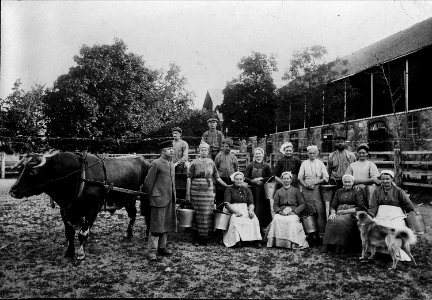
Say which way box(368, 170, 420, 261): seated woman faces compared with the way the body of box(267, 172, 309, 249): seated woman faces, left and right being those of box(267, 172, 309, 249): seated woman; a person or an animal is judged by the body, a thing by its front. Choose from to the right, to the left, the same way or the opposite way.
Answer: the same way

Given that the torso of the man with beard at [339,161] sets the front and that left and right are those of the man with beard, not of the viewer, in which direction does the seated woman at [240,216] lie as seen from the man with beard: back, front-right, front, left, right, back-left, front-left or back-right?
front-right

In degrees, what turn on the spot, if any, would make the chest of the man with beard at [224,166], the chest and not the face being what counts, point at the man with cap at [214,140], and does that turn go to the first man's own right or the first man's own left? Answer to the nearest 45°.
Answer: approximately 180°

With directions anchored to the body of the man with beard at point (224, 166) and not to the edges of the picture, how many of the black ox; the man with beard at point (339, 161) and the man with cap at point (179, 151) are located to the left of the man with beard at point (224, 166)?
1

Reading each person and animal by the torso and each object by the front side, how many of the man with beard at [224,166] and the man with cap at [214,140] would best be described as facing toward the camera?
2

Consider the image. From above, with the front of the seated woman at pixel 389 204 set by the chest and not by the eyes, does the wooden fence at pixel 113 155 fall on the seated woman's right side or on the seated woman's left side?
on the seated woman's right side

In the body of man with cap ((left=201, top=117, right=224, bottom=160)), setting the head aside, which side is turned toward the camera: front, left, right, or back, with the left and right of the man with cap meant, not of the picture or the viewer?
front

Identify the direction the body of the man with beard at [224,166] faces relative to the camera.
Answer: toward the camera

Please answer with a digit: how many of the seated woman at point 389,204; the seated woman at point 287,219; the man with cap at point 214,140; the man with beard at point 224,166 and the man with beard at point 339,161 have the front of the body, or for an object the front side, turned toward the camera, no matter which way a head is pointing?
5

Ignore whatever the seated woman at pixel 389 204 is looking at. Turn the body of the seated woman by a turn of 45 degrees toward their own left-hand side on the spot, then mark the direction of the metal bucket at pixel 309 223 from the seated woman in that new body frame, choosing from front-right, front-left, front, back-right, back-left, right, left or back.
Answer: back-right

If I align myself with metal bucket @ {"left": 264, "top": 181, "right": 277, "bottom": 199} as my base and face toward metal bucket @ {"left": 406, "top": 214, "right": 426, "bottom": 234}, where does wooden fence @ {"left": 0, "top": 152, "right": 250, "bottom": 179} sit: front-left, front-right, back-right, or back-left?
back-left

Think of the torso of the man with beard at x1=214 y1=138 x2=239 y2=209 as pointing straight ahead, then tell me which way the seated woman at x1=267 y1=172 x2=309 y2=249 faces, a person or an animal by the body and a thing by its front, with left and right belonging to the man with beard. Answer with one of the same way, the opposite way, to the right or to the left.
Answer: the same way

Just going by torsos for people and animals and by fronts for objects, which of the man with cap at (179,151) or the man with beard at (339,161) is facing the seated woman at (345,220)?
the man with beard at (339,161)

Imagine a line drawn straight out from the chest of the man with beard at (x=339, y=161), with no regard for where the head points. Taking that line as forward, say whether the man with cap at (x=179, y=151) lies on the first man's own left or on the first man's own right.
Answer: on the first man's own right

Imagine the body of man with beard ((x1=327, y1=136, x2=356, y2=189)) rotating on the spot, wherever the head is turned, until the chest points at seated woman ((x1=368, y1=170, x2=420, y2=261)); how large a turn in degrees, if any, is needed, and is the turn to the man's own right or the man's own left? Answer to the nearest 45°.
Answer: approximately 45° to the man's own left
